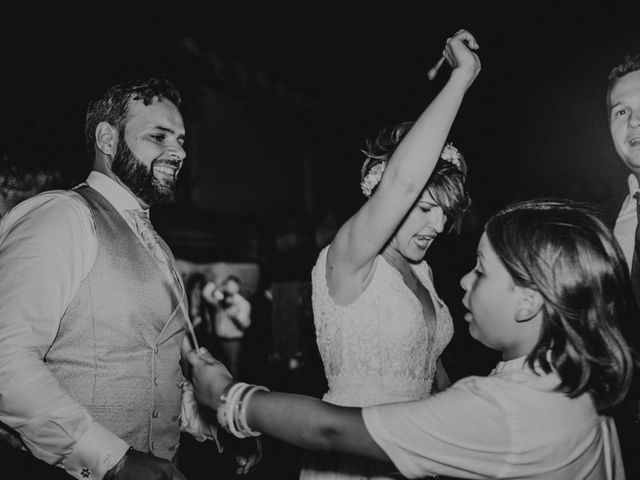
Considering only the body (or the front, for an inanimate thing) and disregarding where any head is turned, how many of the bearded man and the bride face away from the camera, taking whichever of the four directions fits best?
0

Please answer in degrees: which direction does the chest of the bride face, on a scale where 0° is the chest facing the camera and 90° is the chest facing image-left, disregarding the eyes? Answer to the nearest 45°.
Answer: approximately 315°

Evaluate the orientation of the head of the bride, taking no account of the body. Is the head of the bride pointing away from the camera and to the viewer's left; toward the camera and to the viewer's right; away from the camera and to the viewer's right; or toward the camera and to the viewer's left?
toward the camera and to the viewer's right

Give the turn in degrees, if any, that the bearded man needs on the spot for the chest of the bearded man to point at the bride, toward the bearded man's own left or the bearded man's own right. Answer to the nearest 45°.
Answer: approximately 45° to the bearded man's own left

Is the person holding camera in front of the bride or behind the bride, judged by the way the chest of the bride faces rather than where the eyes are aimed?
behind

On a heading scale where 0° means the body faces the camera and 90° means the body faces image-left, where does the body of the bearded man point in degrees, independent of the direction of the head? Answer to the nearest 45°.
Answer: approximately 315°
